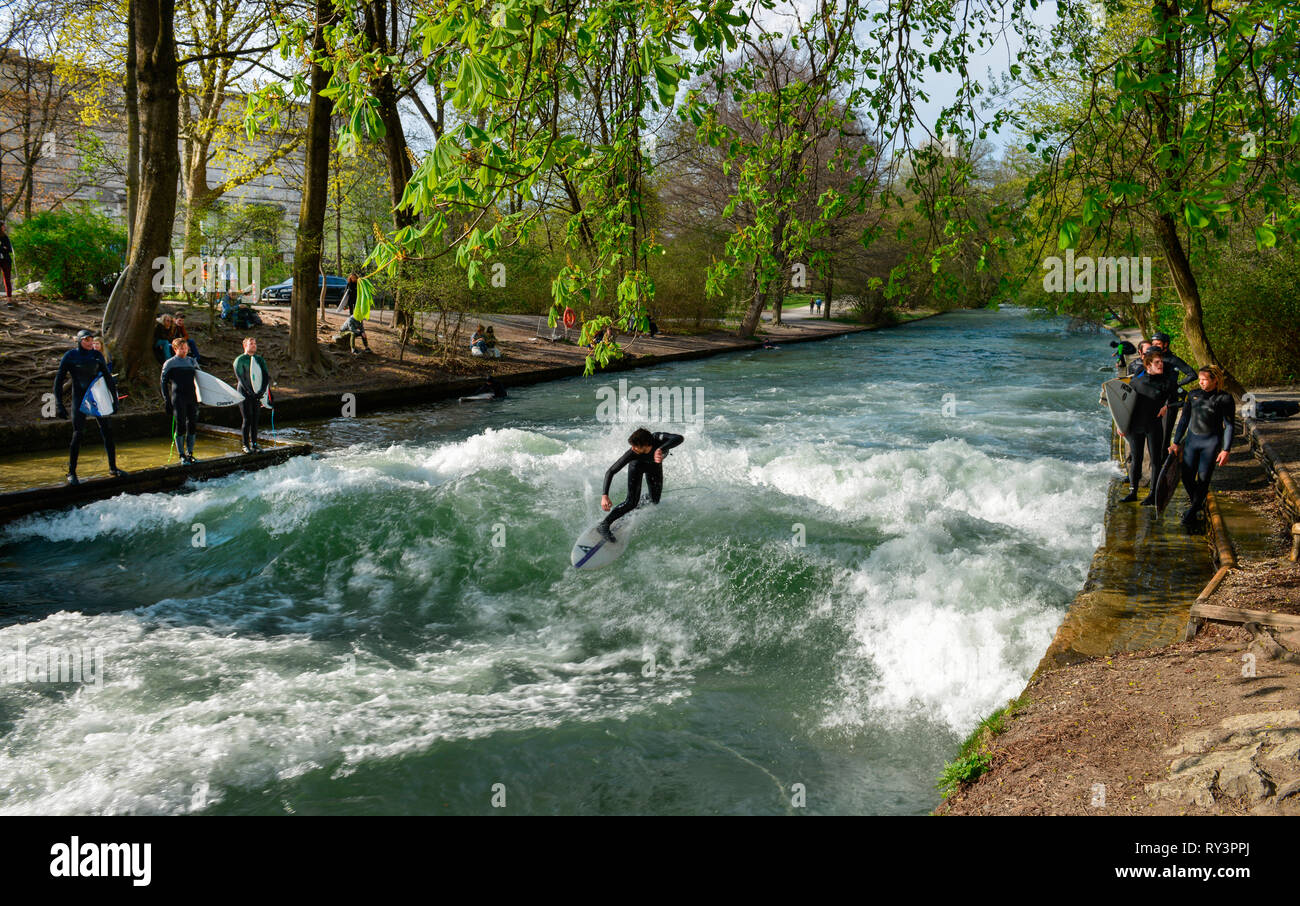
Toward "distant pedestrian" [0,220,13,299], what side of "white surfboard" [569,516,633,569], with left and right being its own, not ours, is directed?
right

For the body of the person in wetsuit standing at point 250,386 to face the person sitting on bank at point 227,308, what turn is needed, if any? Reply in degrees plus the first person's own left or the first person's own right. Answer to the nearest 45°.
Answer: approximately 135° to the first person's own left

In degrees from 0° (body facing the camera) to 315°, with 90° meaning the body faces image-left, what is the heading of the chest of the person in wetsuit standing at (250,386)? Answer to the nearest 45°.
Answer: approximately 315°

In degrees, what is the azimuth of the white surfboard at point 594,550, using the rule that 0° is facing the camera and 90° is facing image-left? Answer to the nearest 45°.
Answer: approximately 45°

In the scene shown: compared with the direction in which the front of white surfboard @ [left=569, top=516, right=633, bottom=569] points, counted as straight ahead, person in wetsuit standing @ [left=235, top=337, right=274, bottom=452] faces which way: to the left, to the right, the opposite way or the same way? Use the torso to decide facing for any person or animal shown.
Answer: to the left

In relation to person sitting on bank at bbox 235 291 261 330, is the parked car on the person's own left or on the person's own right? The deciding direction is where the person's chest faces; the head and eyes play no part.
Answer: on the person's own left

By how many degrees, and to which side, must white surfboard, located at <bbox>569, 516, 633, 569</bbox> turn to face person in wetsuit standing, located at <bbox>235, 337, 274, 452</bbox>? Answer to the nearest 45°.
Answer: approximately 90° to its right

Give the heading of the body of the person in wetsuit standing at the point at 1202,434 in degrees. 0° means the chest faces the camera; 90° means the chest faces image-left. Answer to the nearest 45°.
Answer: approximately 45°

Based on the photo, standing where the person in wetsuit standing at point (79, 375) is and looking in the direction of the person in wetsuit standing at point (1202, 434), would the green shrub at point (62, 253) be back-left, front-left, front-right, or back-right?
back-left
